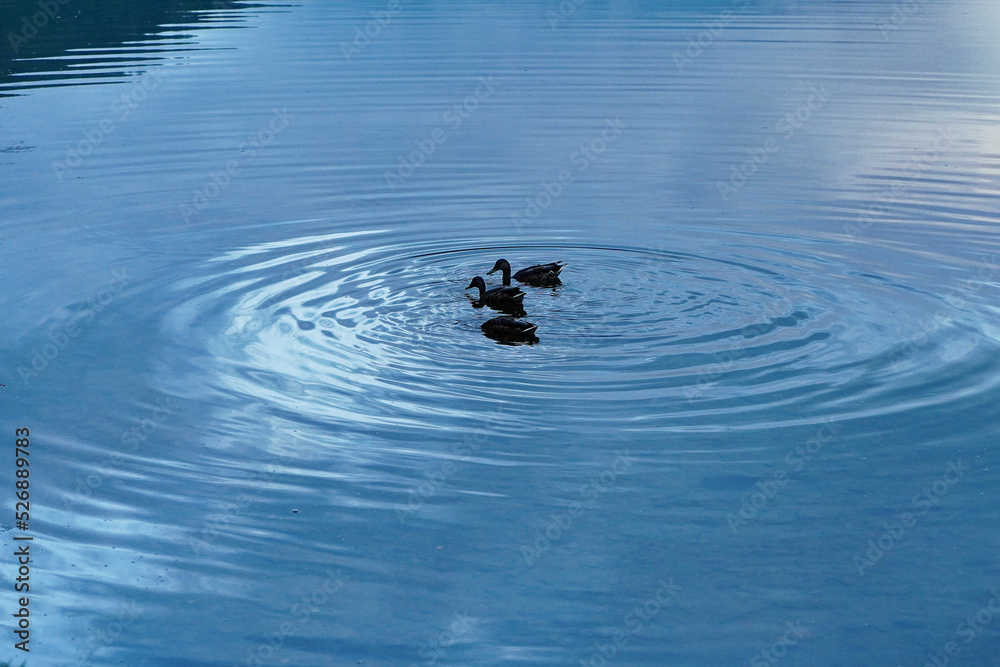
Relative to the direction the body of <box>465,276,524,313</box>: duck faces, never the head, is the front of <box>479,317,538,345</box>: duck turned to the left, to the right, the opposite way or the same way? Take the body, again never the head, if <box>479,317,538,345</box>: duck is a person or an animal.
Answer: the same way

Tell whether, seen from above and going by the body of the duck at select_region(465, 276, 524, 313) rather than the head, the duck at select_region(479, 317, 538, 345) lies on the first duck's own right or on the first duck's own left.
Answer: on the first duck's own left

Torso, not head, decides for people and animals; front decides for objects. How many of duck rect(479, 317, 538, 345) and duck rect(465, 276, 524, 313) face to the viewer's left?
2

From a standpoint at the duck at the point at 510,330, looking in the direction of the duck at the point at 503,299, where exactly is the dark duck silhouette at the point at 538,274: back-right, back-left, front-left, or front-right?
front-right

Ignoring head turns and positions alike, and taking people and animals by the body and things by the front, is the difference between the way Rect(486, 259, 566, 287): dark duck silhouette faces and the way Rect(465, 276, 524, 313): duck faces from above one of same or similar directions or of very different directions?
same or similar directions

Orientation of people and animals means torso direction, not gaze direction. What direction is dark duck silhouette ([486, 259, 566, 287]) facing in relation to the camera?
to the viewer's left

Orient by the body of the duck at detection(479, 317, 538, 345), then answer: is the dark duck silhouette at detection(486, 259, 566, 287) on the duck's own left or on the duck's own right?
on the duck's own right

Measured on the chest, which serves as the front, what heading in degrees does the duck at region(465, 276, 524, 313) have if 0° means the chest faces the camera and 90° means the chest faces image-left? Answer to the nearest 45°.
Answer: approximately 90°

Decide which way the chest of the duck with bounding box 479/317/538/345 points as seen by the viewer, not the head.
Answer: to the viewer's left

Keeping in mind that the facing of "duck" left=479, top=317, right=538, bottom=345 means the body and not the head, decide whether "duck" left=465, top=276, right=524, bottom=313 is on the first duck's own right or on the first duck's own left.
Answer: on the first duck's own right

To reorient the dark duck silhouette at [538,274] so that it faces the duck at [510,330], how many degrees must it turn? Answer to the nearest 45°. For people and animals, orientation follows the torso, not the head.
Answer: approximately 90° to its left
